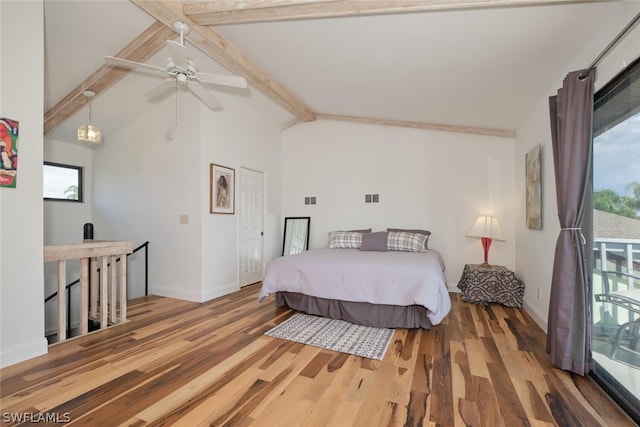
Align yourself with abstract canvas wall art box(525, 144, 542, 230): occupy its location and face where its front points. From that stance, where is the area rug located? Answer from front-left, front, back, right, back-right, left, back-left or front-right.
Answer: front-left

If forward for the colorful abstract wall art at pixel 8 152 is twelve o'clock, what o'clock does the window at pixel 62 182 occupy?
The window is roughly at 8 o'clock from the colorful abstract wall art.

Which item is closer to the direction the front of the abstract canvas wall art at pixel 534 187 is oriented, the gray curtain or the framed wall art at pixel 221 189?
the framed wall art

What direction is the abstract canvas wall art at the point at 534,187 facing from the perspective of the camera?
to the viewer's left

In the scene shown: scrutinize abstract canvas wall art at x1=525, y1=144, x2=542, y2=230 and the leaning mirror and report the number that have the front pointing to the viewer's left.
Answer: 1

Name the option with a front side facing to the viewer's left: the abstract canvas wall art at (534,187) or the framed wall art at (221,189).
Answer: the abstract canvas wall art at (534,187)

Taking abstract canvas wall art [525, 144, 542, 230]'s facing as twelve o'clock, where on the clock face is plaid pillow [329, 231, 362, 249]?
The plaid pillow is roughly at 12 o'clock from the abstract canvas wall art.

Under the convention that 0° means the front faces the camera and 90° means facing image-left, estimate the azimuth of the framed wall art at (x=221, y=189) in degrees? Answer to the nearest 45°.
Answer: approximately 315°

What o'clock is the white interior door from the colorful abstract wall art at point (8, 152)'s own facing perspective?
The white interior door is roughly at 10 o'clock from the colorful abstract wall art.

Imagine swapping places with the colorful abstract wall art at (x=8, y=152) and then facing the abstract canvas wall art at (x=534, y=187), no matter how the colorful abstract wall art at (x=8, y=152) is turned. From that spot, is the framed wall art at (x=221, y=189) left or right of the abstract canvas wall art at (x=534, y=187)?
left

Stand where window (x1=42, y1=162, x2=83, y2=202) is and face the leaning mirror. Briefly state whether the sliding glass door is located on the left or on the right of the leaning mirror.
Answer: right

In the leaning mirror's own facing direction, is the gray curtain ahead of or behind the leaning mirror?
ahead

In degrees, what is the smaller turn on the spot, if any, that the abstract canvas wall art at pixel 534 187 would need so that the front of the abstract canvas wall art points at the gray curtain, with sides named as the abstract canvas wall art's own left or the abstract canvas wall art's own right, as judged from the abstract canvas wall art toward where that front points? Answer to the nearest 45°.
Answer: approximately 90° to the abstract canvas wall art's own left

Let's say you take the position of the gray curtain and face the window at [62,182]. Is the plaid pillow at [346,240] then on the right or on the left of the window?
right

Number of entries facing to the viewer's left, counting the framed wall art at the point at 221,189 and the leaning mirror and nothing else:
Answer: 0
